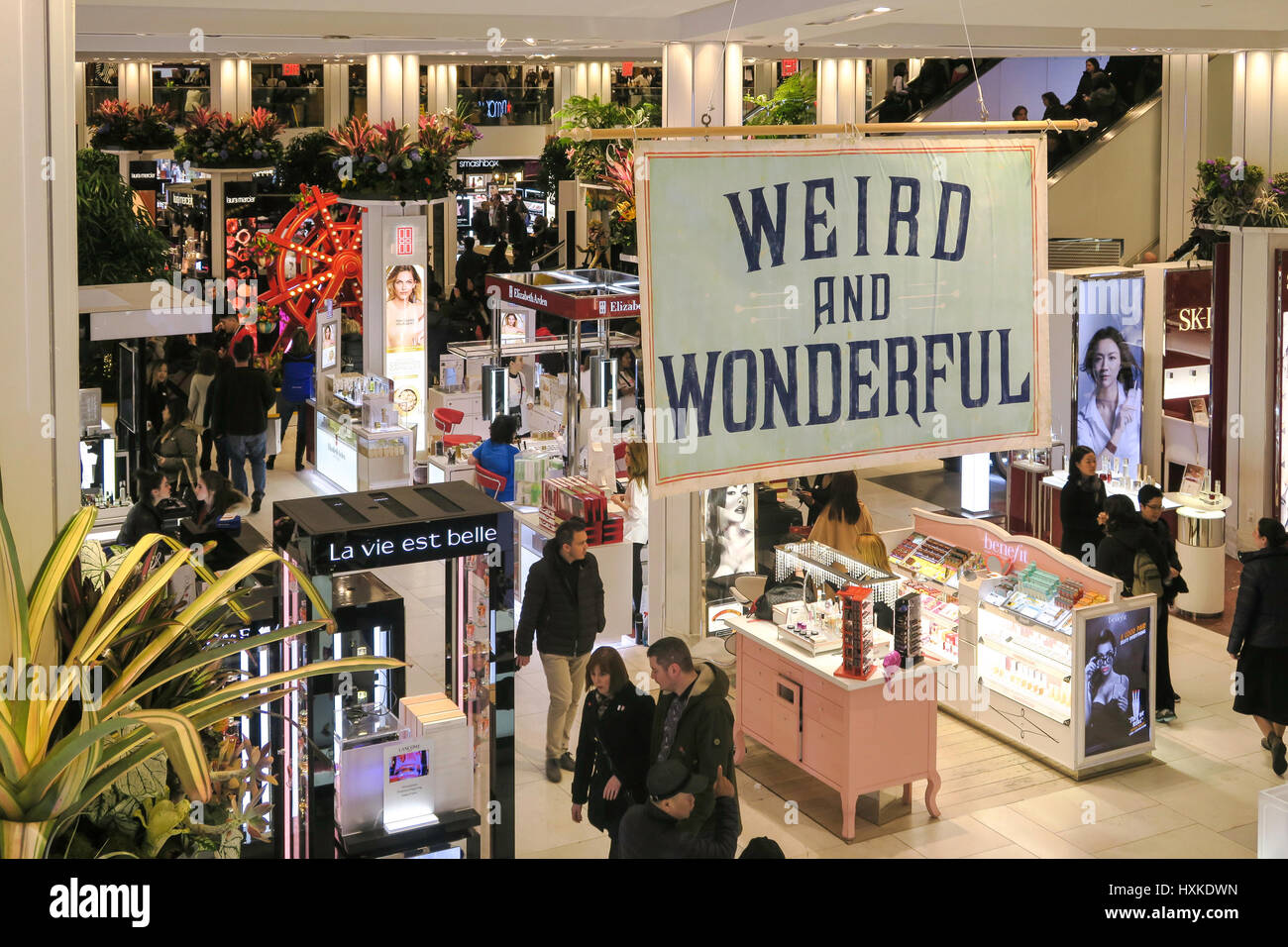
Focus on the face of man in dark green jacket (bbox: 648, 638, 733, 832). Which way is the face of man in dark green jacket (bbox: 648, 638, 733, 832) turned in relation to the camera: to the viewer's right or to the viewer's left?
to the viewer's left

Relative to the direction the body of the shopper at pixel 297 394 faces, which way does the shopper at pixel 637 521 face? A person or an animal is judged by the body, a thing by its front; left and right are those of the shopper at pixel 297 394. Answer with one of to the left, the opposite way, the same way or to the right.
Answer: to the left

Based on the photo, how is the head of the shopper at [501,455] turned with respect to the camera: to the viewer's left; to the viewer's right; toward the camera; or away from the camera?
away from the camera

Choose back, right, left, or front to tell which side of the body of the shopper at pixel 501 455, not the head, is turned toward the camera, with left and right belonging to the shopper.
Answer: back

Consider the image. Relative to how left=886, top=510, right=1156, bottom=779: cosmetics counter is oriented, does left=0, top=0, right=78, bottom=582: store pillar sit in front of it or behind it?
in front

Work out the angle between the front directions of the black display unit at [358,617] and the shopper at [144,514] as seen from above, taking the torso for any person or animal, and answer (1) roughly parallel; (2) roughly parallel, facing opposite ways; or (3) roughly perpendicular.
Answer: roughly perpendicular

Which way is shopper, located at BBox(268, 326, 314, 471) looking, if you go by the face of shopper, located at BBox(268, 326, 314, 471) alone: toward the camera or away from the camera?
away from the camera

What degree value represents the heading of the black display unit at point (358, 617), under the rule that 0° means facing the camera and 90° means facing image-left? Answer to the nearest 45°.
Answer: approximately 0°

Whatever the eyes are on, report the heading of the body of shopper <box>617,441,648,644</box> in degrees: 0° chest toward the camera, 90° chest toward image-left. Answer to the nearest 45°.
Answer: approximately 90°

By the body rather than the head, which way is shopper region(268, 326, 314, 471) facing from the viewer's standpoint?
away from the camera

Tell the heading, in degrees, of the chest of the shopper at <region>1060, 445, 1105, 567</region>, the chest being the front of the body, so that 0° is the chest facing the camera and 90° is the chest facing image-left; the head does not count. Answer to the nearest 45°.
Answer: approximately 315°
